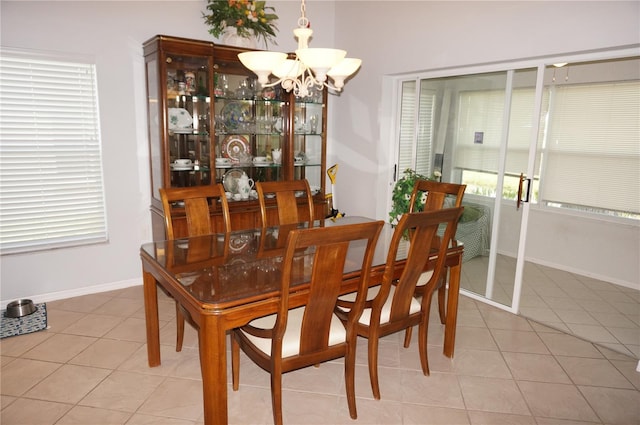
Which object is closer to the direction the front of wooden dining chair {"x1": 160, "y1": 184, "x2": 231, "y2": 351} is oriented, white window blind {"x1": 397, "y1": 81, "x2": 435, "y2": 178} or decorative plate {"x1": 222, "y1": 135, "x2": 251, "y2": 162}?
the white window blind

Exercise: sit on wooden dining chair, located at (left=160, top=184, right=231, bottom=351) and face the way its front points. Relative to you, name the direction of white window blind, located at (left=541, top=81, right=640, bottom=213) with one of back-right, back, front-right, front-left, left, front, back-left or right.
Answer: front-left

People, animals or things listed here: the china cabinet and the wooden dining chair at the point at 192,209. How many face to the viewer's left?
0

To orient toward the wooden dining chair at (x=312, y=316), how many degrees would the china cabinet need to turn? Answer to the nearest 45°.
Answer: approximately 45° to its right

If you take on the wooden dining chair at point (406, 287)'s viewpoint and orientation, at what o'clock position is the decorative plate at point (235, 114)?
The decorative plate is roughly at 12 o'clock from the wooden dining chair.

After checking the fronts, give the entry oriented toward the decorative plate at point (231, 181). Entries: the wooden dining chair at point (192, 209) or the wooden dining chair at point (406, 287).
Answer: the wooden dining chair at point (406, 287)

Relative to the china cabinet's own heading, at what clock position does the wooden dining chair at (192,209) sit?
The wooden dining chair is roughly at 2 o'clock from the china cabinet.

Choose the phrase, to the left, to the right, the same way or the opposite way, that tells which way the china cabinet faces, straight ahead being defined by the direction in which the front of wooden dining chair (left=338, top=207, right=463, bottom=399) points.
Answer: the opposite way

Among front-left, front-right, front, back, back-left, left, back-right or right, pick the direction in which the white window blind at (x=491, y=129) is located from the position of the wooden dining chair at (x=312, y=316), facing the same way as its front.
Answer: right

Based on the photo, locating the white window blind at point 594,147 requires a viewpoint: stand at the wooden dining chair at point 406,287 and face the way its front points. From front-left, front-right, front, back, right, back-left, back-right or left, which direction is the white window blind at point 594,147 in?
right

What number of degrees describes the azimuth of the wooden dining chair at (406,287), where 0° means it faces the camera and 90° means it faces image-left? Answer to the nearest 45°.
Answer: approximately 135°
